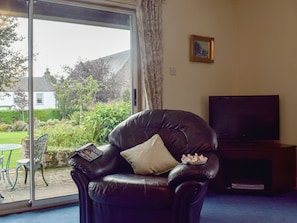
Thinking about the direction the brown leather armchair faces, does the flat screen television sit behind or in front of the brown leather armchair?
behind

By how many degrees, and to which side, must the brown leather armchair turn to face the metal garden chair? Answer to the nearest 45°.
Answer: approximately 90° to its right

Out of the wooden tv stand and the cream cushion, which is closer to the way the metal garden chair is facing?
the cream cushion

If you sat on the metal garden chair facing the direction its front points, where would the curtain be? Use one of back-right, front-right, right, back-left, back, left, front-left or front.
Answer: back-left

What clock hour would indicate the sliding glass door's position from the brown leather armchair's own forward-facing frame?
The sliding glass door is roughly at 3 o'clock from the brown leather armchair.

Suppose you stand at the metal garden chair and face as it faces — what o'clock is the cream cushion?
The cream cushion is roughly at 9 o'clock from the metal garden chair.

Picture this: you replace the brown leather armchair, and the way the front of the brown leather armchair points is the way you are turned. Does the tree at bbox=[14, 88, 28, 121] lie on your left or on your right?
on your right
